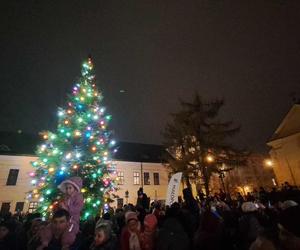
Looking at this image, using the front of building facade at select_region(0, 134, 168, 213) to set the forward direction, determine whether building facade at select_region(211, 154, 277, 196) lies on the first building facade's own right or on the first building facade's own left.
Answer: on the first building facade's own left

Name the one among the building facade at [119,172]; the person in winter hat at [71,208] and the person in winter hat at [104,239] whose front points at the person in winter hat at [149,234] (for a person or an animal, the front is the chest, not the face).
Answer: the building facade

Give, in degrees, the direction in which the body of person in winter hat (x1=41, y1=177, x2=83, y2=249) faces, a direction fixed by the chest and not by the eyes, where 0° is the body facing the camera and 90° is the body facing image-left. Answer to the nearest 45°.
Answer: approximately 45°

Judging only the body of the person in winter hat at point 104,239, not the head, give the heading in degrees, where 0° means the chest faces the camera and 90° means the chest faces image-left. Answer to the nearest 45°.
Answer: approximately 45°

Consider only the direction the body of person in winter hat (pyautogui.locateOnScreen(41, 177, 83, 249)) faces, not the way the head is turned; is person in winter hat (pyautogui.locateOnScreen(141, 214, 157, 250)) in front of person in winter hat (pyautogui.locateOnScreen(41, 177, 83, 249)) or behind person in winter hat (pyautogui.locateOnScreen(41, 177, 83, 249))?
behind

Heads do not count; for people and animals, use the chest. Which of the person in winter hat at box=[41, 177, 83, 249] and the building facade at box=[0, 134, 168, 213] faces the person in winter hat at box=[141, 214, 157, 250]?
the building facade

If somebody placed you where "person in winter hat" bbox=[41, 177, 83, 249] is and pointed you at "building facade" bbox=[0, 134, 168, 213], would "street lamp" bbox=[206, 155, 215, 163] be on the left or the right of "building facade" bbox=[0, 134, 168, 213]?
right

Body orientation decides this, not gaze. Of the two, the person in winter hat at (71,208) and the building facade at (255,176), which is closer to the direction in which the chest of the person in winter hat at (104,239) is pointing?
the person in winter hat

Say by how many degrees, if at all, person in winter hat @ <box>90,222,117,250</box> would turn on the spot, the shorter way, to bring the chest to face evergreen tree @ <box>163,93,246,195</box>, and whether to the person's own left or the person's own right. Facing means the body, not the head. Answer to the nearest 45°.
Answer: approximately 180°
